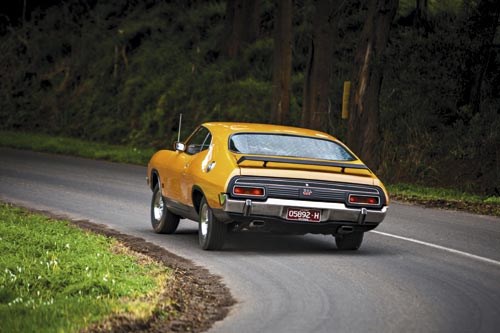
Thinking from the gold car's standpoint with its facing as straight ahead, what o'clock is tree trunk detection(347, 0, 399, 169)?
The tree trunk is roughly at 2 o'clock from the gold car.

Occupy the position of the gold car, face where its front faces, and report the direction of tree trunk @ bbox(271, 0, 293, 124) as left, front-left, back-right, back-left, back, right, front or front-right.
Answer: front-right

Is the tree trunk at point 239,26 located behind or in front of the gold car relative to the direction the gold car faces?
in front

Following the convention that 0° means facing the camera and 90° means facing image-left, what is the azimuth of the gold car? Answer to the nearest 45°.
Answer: approximately 135°

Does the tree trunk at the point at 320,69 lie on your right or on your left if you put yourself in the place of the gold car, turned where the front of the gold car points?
on your right

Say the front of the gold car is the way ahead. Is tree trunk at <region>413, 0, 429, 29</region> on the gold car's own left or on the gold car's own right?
on the gold car's own right
